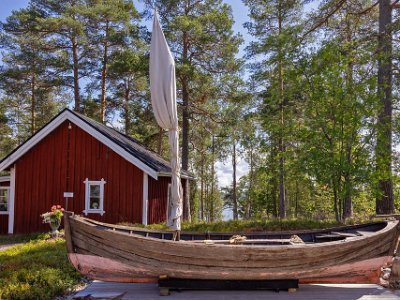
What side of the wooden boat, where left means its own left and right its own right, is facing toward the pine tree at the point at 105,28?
right

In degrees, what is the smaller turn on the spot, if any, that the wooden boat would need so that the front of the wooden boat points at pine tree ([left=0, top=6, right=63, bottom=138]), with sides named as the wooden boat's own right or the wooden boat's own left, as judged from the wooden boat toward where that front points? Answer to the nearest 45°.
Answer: approximately 45° to the wooden boat's own right

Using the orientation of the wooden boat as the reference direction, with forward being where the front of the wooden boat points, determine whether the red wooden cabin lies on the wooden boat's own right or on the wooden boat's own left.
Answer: on the wooden boat's own right

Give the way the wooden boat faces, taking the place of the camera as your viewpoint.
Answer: facing to the left of the viewer

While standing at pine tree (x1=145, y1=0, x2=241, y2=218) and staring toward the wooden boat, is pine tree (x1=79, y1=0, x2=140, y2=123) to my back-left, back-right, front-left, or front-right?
back-right

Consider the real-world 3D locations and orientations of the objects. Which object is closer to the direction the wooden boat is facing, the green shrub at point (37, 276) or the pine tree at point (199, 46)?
the green shrub
